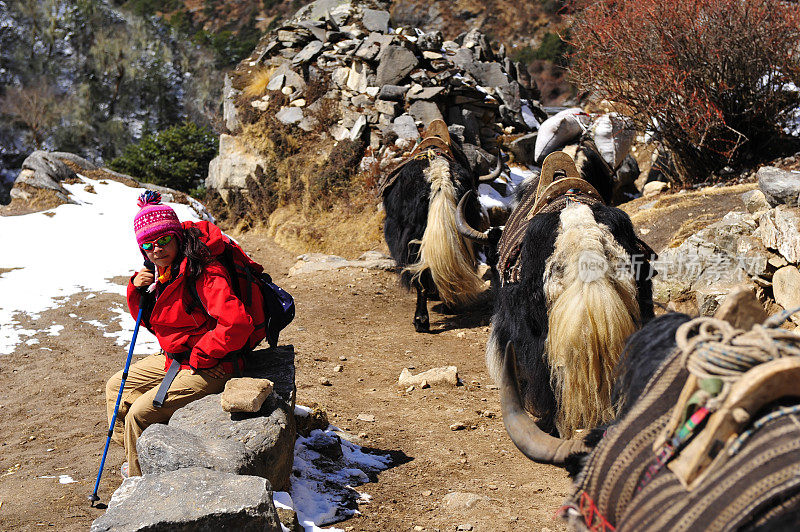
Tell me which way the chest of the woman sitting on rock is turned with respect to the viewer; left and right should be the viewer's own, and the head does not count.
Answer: facing the viewer and to the left of the viewer

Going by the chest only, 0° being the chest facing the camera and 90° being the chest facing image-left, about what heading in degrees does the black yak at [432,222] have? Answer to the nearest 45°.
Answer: approximately 180°

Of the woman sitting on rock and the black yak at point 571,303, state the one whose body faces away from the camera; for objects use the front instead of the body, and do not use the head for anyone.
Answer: the black yak

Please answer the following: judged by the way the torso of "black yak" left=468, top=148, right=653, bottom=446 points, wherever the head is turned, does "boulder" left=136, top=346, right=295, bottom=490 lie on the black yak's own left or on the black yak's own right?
on the black yak's own left

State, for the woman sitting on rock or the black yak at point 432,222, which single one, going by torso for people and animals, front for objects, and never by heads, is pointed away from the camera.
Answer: the black yak

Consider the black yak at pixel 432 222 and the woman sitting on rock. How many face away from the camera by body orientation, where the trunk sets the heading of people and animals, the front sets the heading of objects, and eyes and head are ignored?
1

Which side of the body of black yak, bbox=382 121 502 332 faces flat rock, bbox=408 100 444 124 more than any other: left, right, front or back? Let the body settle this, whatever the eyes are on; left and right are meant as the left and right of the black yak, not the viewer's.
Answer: front

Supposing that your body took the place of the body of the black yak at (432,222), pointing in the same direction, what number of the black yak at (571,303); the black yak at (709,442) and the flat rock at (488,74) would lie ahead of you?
1

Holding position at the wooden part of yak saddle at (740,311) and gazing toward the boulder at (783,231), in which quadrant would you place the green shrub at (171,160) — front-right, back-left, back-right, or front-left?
front-left

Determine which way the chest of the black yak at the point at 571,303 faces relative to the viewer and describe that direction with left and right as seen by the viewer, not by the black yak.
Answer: facing away from the viewer

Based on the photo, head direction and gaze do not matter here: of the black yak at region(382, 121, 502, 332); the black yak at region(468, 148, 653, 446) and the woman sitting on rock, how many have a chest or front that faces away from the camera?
2

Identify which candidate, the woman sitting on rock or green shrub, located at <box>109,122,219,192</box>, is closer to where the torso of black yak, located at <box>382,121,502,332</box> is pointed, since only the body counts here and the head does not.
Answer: the green shrub

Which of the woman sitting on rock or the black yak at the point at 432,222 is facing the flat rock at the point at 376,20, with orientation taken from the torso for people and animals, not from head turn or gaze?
the black yak

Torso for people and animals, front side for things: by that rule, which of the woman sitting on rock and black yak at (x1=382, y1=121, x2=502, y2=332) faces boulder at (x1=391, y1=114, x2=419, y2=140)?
the black yak
